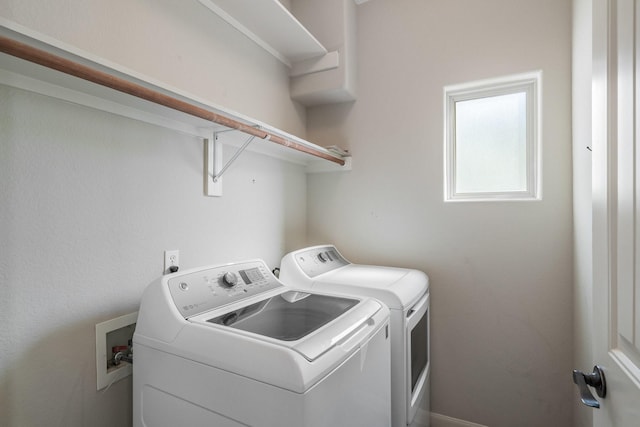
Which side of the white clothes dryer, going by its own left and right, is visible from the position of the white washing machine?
right

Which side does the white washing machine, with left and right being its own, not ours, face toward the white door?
front

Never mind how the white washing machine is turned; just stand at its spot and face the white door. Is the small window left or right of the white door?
left

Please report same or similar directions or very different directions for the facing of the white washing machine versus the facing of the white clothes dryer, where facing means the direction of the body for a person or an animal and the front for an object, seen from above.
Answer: same or similar directions

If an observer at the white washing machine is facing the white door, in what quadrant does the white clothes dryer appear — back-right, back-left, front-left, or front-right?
front-left

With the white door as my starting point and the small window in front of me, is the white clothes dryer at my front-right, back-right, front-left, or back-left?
front-left

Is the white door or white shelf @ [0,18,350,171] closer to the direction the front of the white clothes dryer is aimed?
the white door

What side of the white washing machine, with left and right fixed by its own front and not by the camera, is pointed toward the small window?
left

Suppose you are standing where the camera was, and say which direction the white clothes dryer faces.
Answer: facing the viewer and to the right of the viewer

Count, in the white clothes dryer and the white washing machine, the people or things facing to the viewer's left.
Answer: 0

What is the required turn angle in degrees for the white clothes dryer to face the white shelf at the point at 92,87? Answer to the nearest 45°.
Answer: approximately 90° to its right
